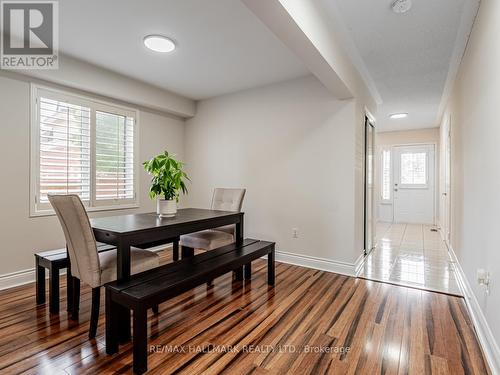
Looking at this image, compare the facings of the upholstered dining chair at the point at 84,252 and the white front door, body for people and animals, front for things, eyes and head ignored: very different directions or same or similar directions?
very different directions

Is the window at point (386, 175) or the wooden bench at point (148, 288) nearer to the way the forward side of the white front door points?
the wooden bench

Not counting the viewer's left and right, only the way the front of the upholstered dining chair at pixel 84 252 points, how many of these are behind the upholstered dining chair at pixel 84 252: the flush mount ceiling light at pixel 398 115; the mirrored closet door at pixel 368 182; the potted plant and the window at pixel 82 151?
0

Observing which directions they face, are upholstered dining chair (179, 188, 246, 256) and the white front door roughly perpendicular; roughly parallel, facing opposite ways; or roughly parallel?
roughly parallel

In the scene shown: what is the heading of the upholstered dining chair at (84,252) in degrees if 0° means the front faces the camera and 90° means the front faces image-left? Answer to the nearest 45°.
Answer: approximately 225°

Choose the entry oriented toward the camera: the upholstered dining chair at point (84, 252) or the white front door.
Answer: the white front door

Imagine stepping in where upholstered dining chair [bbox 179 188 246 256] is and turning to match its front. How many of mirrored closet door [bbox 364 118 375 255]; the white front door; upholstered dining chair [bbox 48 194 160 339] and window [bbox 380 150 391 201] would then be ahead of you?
1

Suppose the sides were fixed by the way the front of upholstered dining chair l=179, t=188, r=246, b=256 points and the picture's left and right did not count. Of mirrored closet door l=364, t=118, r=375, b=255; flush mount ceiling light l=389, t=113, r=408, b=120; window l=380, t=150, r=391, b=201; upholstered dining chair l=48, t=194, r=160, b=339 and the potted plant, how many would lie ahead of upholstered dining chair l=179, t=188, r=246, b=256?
2

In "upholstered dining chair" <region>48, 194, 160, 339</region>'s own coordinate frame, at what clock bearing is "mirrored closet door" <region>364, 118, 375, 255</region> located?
The mirrored closet door is roughly at 1 o'clock from the upholstered dining chair.

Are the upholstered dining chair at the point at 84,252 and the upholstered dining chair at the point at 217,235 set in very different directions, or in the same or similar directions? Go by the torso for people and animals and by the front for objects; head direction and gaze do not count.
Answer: very different directions

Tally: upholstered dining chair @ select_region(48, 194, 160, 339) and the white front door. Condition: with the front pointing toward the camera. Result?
1

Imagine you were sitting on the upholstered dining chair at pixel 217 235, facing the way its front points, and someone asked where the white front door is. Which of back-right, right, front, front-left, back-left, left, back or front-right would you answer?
back

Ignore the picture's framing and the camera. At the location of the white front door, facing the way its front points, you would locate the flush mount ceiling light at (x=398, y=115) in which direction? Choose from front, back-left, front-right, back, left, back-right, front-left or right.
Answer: front

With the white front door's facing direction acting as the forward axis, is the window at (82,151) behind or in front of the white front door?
in front

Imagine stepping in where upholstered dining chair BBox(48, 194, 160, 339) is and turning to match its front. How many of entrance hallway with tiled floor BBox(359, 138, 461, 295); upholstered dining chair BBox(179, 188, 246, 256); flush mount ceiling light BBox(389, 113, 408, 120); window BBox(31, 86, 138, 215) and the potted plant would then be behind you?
0

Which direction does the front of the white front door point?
toward the camera

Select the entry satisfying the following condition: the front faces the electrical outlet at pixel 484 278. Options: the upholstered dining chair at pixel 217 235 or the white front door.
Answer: the white front door

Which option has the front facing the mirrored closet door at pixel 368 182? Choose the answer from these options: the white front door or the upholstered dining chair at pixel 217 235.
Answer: the white front door
